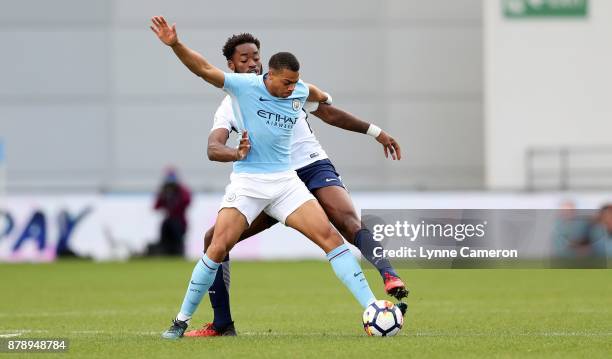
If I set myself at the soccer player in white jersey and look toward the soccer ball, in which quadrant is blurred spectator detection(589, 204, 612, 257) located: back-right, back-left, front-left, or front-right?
back-left

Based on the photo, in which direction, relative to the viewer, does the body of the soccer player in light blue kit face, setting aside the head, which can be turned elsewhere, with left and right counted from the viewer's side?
facing the viewer and to the right of the viewer

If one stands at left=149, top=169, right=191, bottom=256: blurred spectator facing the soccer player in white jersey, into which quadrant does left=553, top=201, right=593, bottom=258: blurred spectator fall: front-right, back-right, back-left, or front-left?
front-left

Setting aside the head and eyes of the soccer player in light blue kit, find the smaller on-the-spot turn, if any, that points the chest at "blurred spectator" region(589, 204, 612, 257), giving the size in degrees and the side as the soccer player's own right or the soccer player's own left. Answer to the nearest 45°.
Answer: approximately 90° to the soccer player's own left

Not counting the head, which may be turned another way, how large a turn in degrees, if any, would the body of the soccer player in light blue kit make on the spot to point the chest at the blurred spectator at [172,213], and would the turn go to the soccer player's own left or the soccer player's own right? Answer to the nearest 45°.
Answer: approximately 135° to the soccer player's own left

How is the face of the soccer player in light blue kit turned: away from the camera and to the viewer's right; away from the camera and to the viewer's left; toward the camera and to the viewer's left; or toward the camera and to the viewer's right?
toward the camera and to the viewer's right

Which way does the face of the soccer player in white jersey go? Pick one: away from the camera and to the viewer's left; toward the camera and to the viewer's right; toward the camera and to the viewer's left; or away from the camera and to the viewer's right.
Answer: toward the camera and to the viewer's right

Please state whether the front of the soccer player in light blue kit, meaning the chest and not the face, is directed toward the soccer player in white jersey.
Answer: no
